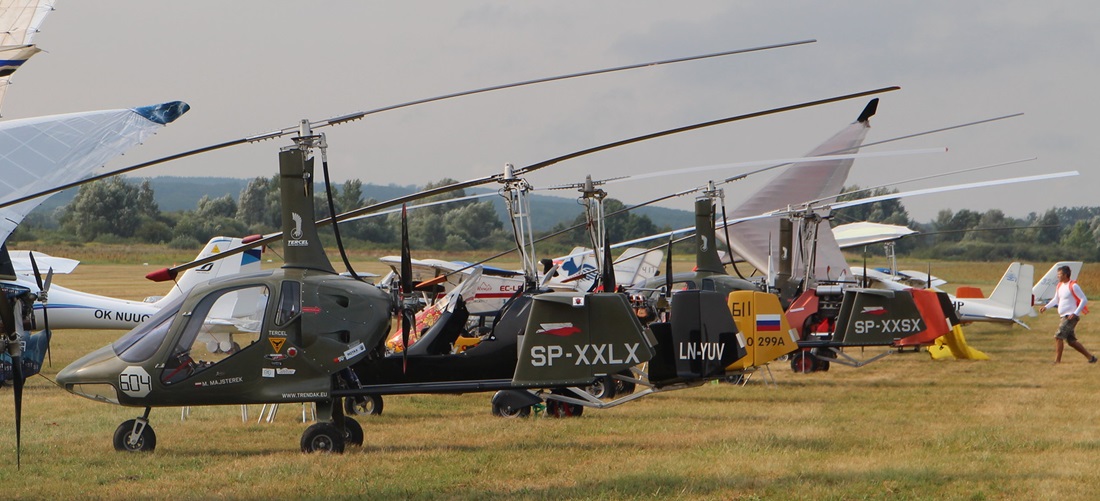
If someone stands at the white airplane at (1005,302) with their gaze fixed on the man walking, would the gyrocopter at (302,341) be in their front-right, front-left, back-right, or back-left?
front-right

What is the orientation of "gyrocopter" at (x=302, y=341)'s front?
to the viewer's left

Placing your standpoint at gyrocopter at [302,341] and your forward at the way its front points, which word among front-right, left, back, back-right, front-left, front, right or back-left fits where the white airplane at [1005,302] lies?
back-right

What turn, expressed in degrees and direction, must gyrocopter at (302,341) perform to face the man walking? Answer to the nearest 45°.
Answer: approximately 135° to its right

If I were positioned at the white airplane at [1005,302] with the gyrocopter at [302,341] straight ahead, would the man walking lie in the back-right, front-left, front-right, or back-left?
front-left
